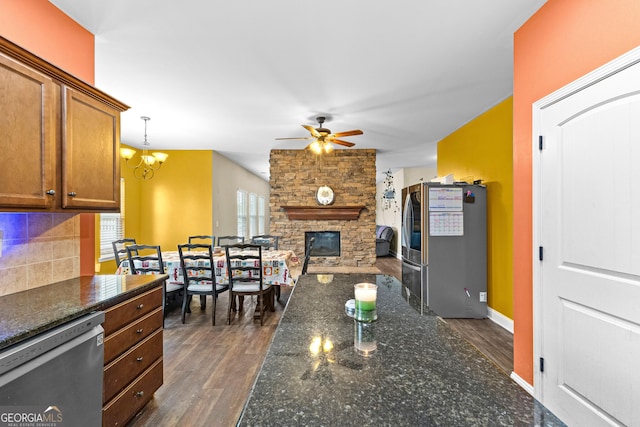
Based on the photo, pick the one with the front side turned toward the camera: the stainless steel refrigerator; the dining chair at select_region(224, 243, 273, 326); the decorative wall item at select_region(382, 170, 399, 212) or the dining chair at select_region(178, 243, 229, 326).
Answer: the decorative wall item

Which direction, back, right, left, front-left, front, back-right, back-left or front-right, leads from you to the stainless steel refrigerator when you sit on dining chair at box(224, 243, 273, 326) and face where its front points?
front-right

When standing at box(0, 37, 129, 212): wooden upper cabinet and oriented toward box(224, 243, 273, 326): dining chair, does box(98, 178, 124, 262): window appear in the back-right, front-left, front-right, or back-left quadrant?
front-left

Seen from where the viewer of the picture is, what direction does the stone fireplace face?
facing the viewer

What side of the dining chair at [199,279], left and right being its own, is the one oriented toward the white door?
right

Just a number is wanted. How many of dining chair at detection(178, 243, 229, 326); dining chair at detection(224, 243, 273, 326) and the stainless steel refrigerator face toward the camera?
0

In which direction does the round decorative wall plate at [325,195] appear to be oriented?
toward the camera

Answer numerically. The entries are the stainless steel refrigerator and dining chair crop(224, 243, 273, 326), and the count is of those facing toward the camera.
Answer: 0

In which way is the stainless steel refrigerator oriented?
to the viewer's left

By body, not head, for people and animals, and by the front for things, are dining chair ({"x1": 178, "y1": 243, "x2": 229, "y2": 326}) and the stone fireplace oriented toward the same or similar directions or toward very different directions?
very different directions

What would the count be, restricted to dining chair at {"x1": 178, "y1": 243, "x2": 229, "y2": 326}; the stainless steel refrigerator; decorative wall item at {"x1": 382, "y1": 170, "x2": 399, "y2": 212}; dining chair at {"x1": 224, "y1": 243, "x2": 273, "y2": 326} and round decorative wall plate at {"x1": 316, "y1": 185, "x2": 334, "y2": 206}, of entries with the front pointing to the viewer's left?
1

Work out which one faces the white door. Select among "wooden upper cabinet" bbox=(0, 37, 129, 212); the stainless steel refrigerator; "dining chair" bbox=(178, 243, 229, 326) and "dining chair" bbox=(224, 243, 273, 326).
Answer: the wooden upper cabinet
